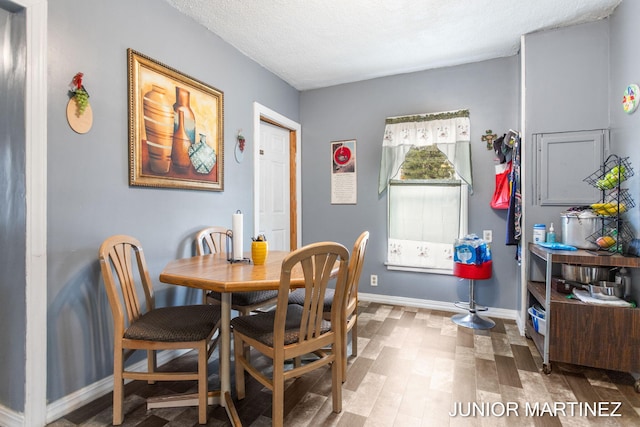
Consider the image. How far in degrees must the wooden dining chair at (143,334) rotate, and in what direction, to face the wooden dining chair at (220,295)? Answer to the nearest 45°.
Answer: approximately 45° to its left

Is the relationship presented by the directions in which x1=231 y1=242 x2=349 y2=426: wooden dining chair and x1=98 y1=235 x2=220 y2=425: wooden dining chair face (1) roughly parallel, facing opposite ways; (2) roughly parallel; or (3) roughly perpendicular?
roughly perpendicular

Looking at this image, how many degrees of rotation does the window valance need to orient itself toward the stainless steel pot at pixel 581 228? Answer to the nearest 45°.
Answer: approximately 45° to its left

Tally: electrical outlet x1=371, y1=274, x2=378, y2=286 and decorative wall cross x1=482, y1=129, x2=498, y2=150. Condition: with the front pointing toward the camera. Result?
2

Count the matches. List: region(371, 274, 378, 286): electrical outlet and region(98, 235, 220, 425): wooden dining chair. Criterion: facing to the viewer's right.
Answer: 1

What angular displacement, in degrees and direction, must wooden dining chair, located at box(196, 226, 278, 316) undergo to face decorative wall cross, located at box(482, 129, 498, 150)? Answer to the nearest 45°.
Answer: approximately 45° to its left

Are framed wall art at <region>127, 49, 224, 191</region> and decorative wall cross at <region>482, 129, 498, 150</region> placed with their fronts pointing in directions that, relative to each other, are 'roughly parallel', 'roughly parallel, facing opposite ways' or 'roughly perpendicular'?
roughly perpendicular

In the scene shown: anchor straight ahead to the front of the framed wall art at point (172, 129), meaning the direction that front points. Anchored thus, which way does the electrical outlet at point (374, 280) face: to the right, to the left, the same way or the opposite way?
to the right

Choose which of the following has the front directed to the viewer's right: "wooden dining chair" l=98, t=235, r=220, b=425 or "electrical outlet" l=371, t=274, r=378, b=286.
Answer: the wooden dining chair
